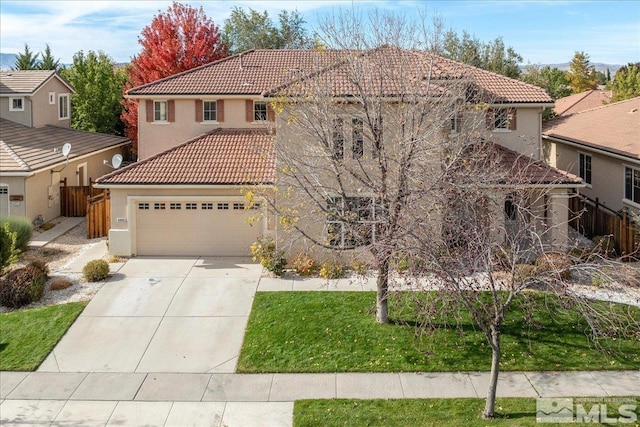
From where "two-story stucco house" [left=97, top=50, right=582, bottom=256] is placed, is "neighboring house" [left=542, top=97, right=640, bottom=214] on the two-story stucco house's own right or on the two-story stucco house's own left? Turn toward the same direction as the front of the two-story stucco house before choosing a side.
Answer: on the two-story stucco house's own left

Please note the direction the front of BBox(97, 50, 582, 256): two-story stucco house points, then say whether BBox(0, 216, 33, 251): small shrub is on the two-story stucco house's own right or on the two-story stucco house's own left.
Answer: on the two-story stucco house's own right

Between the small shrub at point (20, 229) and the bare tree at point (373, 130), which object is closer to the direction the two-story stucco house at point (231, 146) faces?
the bare tree

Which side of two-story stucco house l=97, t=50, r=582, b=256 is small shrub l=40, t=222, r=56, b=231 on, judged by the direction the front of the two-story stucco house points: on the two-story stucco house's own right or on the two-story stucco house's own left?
on the two-story stucco house's own right

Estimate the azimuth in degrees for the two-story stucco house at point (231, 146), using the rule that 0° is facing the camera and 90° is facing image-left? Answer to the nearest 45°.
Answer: approximately 0°

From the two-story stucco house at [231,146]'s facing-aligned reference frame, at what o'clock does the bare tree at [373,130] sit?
The bare tree is roughly at 11 o'clock from the two-story stucco house.

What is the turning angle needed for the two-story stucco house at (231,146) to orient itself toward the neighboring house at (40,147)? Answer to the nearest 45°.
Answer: approximately 135° to its right

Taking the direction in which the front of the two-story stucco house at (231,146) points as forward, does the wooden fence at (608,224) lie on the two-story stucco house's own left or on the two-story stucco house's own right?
on the two-story stucco house's own left
